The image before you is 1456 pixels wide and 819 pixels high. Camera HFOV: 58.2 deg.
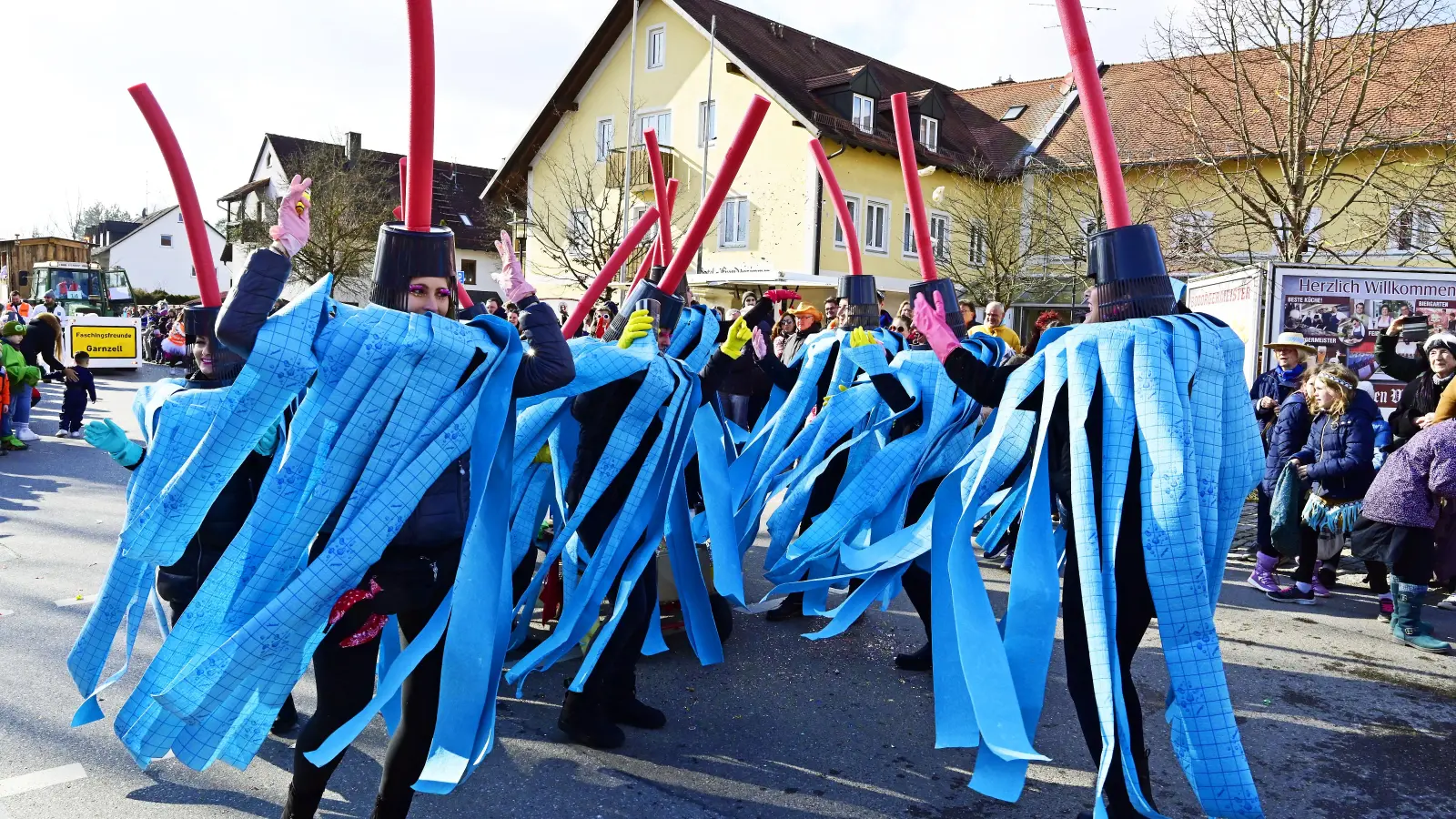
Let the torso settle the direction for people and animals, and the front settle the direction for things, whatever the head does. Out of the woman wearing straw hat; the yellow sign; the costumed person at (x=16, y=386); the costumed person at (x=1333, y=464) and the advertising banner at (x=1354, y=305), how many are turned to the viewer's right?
1

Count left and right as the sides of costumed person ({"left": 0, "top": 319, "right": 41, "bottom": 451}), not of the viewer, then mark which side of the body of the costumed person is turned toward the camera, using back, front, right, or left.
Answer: right

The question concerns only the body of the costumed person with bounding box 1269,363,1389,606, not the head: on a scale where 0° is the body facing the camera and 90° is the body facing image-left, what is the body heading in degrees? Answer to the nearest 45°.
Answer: approximately 45°

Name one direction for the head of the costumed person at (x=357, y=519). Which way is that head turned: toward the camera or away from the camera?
toward the camera

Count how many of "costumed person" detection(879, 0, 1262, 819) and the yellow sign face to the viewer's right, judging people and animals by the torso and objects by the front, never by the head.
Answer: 0

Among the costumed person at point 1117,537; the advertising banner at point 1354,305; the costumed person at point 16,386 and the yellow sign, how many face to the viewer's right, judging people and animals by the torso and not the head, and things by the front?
1

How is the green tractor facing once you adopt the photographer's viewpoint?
facing the viewer and to the right of the viewer

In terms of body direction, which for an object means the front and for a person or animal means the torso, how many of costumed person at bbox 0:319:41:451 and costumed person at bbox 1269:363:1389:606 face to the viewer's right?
1

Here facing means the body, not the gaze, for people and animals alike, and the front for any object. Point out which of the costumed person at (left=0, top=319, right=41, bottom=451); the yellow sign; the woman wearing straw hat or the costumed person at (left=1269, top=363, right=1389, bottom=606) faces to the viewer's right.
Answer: the costumed person at (left=0, top=319, right=41, bottom=451)

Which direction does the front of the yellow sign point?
toward the camera

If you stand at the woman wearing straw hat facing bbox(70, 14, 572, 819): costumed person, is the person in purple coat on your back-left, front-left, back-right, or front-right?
front-left

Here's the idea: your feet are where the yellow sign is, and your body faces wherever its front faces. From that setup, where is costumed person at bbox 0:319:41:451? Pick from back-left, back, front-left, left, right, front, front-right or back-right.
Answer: front

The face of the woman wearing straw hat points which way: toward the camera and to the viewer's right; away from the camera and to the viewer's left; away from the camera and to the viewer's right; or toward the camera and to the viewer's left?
toward the camera and to the viewer's left

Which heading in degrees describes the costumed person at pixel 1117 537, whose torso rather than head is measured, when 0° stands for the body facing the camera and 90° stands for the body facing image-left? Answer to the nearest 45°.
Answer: approximately 135°

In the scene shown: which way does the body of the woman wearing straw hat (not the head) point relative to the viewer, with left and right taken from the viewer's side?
facing the viewer and to the left of the viewer

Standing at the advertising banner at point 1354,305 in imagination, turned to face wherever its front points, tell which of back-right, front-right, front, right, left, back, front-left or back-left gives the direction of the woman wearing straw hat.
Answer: front

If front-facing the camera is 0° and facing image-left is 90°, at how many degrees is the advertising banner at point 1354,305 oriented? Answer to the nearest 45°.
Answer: approximately 0°
